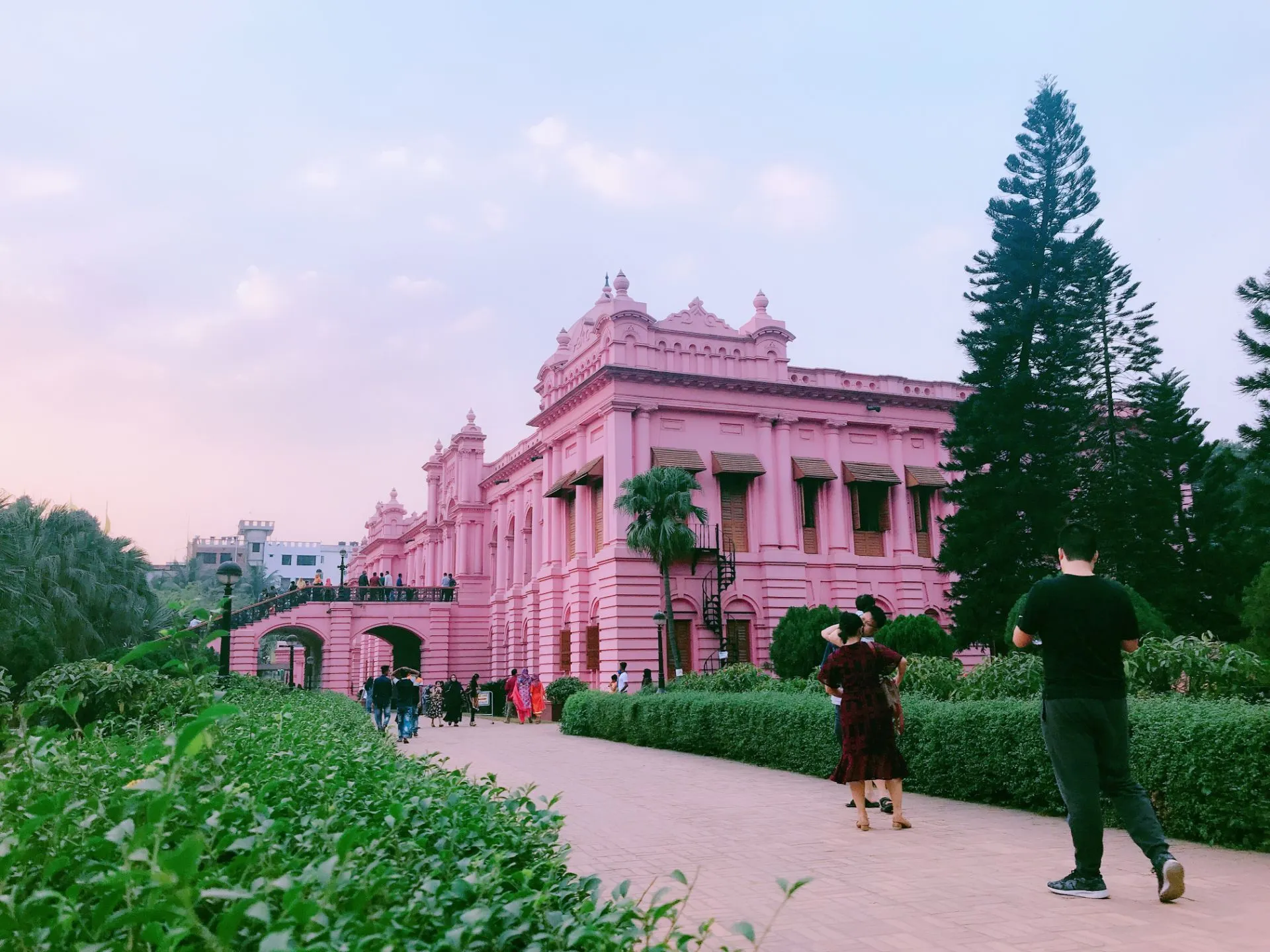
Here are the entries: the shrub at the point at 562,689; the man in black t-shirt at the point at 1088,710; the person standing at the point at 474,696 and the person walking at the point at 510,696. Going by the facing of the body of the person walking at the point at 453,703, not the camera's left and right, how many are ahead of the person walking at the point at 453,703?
1

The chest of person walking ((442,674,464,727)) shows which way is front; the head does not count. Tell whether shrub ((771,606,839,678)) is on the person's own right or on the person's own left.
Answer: on the person's own left

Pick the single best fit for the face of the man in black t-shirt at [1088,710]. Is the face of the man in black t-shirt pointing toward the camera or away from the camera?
away from the camera

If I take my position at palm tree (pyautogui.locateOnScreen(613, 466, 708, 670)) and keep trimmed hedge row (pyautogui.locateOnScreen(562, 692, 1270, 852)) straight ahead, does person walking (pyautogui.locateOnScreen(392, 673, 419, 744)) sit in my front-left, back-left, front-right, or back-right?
front-right

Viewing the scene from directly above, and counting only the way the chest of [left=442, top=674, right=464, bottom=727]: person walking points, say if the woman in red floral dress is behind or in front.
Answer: in front

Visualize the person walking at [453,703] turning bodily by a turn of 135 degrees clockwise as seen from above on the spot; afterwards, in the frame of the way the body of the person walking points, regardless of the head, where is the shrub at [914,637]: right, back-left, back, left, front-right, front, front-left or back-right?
back

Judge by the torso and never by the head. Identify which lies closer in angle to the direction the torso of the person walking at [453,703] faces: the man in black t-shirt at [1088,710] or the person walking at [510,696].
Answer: the man in black t-shirt

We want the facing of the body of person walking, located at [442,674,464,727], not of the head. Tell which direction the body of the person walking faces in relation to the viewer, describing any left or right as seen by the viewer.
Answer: facing the viewer

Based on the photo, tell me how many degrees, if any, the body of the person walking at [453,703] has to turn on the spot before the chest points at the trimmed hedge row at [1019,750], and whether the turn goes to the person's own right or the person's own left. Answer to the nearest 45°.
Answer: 0° — they already face it

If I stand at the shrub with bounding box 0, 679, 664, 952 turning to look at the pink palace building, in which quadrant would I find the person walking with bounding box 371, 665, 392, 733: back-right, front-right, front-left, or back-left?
front-left

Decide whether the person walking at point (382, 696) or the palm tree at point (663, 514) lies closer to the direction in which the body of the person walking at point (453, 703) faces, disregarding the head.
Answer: the person walking

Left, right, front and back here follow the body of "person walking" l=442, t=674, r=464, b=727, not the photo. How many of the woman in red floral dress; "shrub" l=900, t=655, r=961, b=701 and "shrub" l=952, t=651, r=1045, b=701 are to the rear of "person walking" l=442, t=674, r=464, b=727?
0

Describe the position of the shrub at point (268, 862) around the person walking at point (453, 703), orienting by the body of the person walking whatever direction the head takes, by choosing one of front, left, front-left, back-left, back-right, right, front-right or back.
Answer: front

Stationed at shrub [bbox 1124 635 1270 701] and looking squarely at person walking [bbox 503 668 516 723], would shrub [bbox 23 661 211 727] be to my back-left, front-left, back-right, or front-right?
front-left
